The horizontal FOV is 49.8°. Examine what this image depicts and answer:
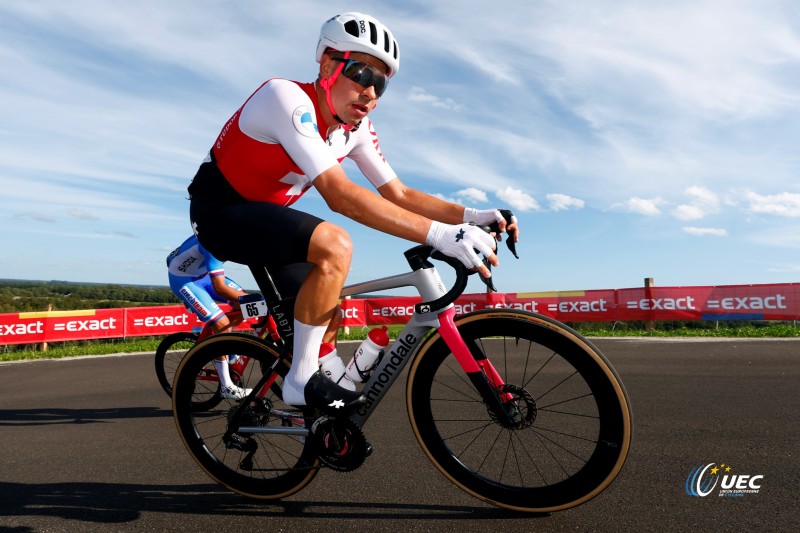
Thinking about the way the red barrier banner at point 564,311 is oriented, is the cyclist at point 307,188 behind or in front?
in front

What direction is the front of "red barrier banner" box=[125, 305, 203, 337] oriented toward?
toward the camera

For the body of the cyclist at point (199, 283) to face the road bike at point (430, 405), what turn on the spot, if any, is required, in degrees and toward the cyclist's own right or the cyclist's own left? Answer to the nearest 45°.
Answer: approximately 45° to the cyclist's own right

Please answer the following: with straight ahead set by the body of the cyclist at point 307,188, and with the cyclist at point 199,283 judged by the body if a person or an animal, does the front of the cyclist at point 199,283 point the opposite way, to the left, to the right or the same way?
the same way

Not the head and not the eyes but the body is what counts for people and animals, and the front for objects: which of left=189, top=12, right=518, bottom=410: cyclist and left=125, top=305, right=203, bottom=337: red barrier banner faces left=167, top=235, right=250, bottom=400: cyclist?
the red barrier banner

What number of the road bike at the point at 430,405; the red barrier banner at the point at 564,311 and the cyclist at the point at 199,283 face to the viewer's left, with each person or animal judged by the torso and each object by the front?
0

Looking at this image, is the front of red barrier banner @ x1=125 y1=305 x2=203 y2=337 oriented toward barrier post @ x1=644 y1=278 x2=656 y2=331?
no

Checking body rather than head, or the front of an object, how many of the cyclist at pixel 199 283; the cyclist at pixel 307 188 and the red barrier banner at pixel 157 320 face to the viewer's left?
0

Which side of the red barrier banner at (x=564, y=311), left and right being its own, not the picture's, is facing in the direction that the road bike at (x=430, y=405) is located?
front

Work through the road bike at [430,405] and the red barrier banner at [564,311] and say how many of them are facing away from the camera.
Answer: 0

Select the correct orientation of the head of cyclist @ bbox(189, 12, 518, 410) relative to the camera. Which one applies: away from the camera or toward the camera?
toward the camera

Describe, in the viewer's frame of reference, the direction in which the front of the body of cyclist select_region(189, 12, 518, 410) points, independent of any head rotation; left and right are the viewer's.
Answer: facing the viewer and to the right of the viewer

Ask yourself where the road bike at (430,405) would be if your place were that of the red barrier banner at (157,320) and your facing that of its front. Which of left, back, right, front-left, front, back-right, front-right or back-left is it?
front

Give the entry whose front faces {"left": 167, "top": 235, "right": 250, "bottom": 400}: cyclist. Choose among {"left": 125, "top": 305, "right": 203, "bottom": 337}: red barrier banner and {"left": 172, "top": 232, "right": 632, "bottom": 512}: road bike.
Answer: the red barrier banner

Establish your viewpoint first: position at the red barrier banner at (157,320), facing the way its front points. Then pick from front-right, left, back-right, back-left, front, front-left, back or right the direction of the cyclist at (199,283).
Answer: front

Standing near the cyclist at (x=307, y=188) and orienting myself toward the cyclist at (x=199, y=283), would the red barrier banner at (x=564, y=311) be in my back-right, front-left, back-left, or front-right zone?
front-right

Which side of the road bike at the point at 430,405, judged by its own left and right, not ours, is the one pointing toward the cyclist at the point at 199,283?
back
